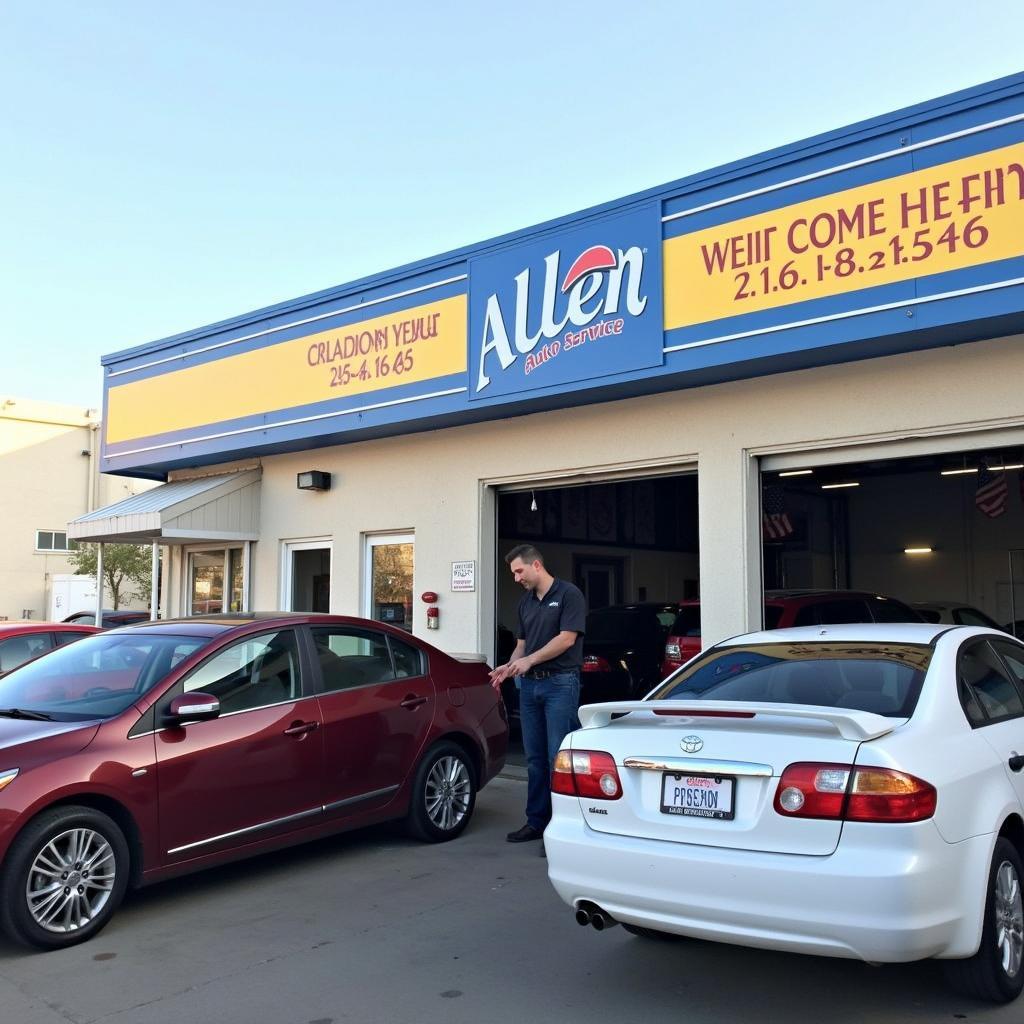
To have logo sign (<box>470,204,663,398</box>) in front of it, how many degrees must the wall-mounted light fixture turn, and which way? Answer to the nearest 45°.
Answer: approximately 90° to its left

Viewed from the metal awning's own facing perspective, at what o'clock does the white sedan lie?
The white sedan is roughly at 10 o'clock from the metal awning.

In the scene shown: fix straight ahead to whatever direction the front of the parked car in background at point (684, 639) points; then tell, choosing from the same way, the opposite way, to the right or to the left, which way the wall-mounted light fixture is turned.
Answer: the opposite way

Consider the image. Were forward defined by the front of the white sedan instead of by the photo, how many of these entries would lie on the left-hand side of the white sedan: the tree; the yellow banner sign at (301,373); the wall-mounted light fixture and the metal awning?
4

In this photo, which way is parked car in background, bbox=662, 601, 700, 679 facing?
away from the camera

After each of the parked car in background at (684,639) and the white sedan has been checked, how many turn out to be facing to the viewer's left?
0

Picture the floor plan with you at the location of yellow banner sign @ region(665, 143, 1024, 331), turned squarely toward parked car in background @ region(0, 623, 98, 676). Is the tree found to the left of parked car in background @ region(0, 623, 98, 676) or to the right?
right

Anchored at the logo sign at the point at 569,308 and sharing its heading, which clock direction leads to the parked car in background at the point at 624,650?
The parked car in background is roughly at 5 o'clock from the logo sign.

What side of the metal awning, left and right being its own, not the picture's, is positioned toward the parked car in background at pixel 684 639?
left

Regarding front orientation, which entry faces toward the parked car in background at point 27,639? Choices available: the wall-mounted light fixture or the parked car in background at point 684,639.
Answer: the wall-mounted light fixture
